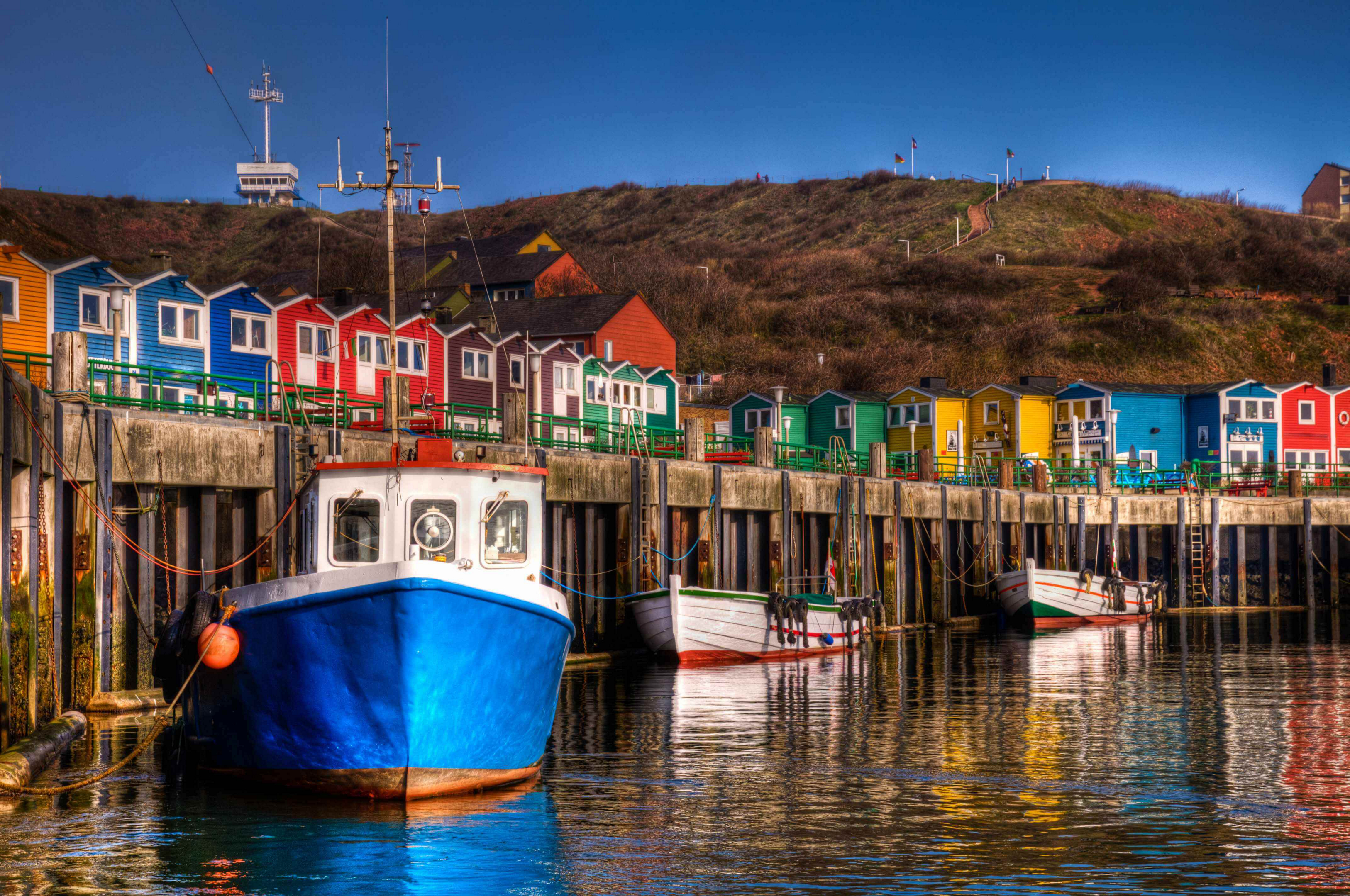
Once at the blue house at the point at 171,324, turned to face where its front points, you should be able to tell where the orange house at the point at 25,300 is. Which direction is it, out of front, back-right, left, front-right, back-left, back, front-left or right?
right

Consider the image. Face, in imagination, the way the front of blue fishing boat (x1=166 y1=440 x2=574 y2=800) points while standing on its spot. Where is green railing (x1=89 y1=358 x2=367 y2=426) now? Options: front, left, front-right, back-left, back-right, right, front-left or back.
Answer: back

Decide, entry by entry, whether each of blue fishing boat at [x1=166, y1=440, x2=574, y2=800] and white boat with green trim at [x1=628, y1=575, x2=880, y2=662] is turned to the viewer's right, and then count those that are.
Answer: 0

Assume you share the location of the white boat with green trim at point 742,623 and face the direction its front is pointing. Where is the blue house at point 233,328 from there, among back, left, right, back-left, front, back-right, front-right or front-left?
right

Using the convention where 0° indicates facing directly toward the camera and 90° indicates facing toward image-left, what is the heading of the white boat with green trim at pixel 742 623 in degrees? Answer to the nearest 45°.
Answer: approximately 45°

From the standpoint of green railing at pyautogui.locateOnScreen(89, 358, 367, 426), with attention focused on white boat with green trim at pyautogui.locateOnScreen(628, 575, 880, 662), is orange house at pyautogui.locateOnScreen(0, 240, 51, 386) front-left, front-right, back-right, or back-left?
back-left

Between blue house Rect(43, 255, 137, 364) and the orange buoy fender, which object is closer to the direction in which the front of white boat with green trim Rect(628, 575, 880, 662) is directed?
the orange buoy fender

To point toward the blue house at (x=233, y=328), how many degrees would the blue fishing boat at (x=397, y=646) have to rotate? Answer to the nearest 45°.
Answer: approximately 180°

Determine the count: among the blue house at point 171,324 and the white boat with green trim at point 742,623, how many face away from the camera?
0
